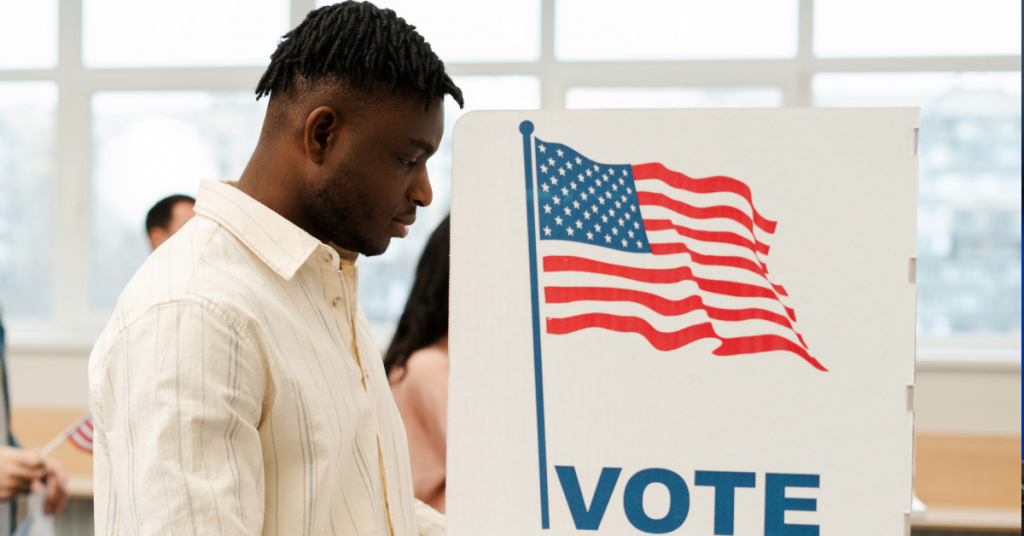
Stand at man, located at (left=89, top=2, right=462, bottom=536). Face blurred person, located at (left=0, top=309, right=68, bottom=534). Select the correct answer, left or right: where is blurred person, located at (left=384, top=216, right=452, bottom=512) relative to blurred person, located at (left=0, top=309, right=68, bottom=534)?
right

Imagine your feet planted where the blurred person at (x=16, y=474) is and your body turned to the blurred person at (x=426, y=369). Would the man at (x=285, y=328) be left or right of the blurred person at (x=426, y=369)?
right

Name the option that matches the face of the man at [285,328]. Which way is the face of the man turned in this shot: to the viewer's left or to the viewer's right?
to the viewer's right
